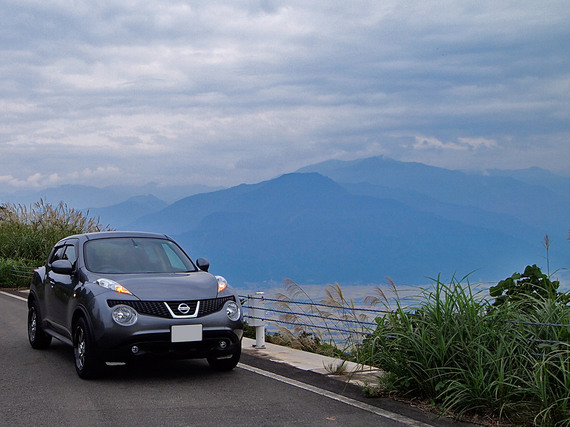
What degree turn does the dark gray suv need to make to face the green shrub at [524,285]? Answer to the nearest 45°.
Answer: approximately 45° to its left

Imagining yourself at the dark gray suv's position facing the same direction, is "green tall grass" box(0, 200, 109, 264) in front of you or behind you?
behind

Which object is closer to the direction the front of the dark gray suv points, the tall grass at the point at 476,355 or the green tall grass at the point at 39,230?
the tall grass at the point at 476,355

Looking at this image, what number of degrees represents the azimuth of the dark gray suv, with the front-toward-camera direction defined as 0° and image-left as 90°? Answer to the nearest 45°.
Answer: approximately 315°

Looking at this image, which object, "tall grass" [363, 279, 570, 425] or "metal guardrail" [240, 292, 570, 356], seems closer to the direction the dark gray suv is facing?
the tall grass

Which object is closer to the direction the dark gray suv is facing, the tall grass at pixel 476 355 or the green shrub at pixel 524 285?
the tall grass

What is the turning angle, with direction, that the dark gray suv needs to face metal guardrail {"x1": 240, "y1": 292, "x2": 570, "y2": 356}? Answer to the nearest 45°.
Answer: approximately 90° to its left
